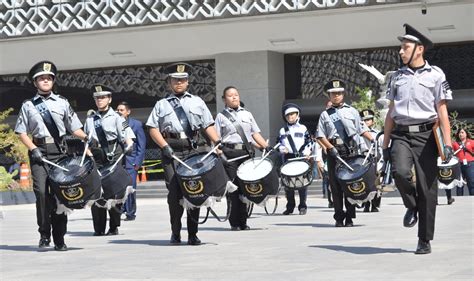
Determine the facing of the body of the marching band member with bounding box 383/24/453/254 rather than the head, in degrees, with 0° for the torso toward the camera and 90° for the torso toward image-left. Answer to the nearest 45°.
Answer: approximately 0°

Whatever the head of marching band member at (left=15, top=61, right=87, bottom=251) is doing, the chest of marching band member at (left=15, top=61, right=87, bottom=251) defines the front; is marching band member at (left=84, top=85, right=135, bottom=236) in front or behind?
behind

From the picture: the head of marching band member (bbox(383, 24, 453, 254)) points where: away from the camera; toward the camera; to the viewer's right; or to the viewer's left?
to the viewer's left

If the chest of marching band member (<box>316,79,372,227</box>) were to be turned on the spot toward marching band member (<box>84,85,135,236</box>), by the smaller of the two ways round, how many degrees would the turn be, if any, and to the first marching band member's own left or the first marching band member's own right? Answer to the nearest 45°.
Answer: approximately 90° to the first marching band member's own right

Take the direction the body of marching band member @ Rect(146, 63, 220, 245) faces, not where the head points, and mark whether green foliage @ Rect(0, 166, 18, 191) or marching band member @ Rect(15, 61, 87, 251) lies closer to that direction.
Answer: the marching band member
